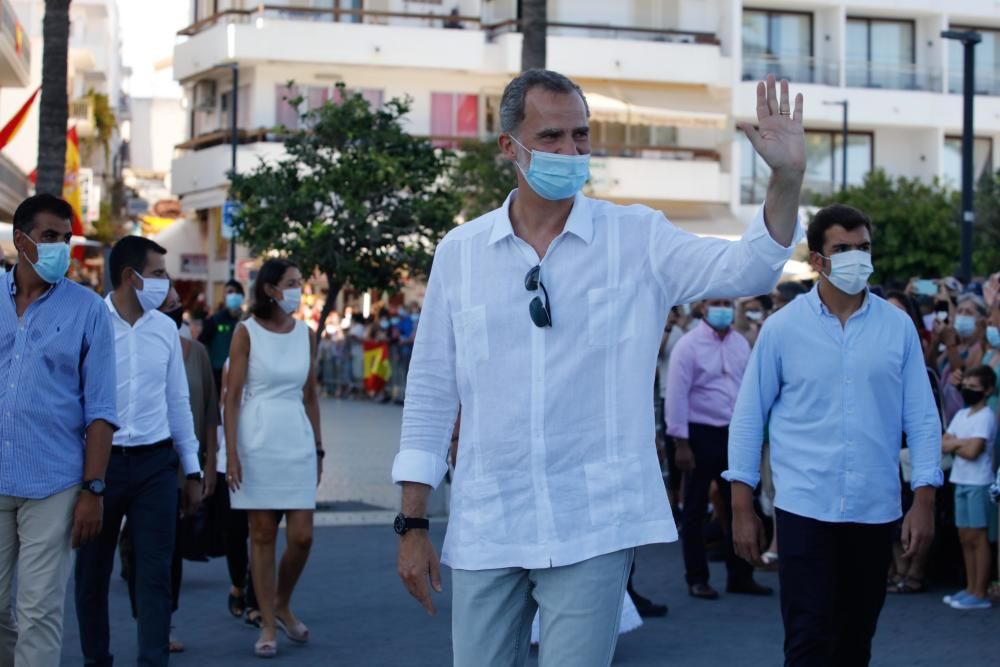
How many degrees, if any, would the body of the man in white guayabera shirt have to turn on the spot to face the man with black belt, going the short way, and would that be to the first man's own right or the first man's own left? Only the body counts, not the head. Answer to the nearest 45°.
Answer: approximately 135° to the first man's own right

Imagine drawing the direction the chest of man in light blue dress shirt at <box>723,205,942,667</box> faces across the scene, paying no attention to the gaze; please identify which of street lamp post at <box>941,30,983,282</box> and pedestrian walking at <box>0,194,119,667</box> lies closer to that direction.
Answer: the pedestrian walking

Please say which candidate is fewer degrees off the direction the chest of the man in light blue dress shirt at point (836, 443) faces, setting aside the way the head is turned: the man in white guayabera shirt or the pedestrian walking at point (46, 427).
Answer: the man in white guayabera shirt

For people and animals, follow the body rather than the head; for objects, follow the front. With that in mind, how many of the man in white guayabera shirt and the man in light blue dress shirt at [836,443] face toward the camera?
2

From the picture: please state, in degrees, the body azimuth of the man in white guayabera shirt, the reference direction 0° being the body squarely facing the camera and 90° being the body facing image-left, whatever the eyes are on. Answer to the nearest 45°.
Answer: approximately 0°

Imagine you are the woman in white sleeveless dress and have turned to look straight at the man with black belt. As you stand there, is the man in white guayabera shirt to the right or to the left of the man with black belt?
left

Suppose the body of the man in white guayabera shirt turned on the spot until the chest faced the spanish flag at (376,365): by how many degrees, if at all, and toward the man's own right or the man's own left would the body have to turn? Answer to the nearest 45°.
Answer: approximately 180°

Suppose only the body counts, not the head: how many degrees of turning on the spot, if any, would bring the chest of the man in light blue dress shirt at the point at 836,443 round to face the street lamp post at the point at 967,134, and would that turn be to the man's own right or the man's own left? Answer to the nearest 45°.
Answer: approximately 180°
